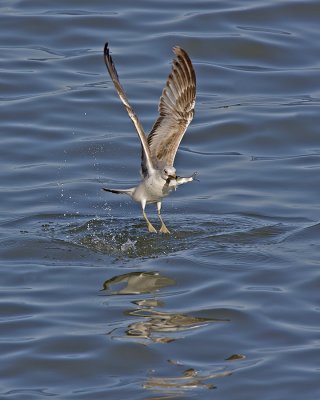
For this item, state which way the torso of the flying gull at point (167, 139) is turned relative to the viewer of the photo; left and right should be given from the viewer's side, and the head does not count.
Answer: facing the viewer and to the right of the viewer
